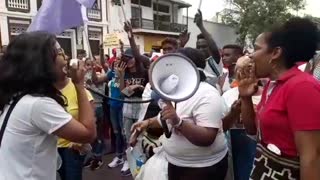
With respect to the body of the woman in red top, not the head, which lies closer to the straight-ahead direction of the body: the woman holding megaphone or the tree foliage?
the woman holding megaphone

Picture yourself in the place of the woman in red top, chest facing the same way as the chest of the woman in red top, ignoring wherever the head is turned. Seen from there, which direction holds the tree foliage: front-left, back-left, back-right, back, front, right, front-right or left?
right

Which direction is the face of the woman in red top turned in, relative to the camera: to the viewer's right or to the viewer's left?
to the viewer's left

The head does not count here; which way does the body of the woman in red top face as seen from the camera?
to the viewer's left

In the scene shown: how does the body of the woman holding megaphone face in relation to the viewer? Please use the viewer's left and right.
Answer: facing to the left of the viewer

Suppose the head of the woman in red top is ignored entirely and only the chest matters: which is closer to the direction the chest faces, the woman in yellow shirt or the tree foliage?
the woman in yellow shirt
